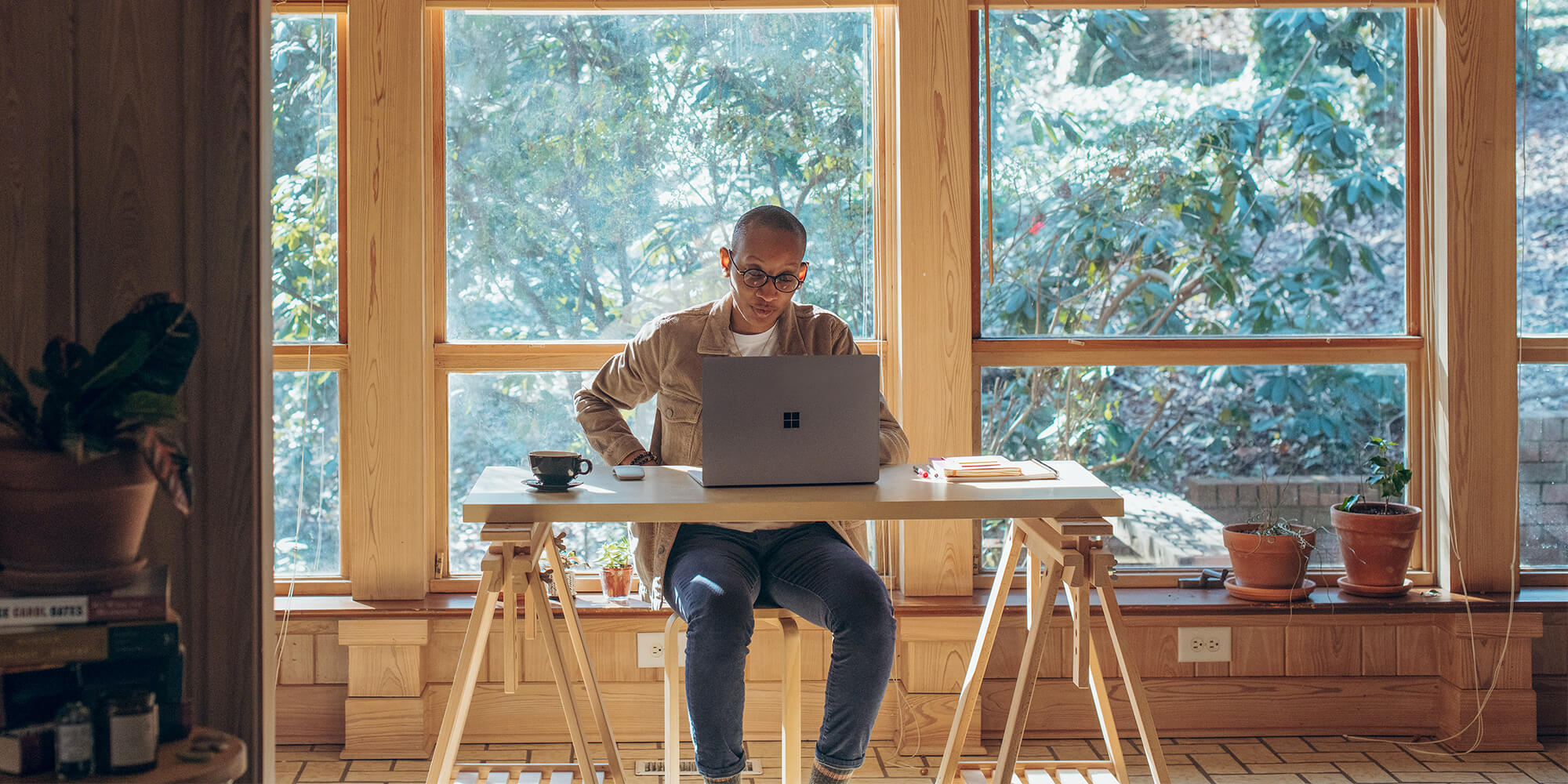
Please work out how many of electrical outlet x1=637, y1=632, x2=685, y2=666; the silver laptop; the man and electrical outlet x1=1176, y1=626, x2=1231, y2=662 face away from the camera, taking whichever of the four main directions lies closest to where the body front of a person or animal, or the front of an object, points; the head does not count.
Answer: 1

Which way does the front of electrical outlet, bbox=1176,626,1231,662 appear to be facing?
toward the camera

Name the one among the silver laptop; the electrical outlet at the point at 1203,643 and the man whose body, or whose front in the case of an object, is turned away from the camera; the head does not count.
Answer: the silver laptop

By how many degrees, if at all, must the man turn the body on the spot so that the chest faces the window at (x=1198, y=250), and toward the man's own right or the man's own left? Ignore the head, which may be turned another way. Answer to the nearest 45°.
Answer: approximately 135° to the man's own left

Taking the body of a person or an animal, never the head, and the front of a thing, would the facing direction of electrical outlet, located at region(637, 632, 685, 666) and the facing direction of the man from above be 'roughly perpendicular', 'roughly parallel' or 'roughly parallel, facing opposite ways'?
roughly parallel

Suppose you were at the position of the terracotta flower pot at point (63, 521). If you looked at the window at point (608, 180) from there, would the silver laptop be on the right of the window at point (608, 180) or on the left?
right

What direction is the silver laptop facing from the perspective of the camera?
away from the camera

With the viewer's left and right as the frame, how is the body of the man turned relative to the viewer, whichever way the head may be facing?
facing the viewer

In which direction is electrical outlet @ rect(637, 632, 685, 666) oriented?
toward the camera

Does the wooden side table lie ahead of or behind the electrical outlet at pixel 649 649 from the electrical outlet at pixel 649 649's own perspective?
ahead

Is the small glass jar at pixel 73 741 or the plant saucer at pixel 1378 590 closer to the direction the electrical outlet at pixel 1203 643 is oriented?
the small glass jar

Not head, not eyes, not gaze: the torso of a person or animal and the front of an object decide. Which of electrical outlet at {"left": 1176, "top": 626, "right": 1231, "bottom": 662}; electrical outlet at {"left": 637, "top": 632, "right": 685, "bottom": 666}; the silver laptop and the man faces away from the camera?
the silver laptop

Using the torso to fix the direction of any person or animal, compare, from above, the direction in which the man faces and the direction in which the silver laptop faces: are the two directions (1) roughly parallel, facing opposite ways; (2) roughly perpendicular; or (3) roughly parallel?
roughly parallel, facing opposite ways

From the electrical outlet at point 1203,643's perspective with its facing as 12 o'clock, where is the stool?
The stool is roughly at 1 o'clock from the electrical outlet.
